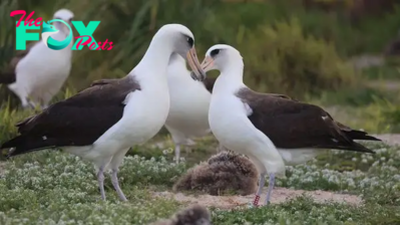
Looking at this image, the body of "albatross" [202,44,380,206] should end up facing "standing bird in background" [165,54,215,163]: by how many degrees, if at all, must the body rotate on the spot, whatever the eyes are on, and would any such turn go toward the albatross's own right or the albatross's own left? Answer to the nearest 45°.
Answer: approximately 45° to the albatross's own right

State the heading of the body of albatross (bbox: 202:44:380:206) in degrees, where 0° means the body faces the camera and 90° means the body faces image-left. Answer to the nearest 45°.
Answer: approximately 90°

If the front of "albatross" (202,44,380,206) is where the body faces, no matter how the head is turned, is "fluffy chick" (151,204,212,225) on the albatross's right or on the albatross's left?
on the albatross's left

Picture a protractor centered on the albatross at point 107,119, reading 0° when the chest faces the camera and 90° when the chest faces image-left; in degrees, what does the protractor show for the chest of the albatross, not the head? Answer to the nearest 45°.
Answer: approximately 270°

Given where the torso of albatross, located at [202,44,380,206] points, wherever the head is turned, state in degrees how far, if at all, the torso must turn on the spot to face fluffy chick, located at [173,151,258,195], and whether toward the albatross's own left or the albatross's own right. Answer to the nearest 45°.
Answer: approximately 45° to the albatross's own right

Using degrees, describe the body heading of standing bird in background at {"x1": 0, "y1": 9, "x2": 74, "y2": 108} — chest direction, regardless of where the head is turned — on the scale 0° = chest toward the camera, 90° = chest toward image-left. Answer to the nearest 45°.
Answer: approximately 315°
